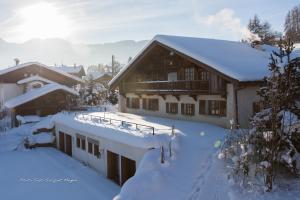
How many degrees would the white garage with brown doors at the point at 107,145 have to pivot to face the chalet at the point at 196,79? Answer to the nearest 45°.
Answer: approximately 135° to its left

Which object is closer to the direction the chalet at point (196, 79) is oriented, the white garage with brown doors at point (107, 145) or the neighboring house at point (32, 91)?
the white garage with brown doors

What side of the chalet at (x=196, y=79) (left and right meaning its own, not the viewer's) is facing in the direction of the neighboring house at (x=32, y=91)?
right

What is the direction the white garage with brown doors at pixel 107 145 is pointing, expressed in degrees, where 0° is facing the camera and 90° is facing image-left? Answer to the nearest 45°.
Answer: approximately 45°

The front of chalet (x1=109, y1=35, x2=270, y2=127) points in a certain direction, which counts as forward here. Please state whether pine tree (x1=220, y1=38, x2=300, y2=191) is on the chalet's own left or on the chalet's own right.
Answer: on the chalet's own left

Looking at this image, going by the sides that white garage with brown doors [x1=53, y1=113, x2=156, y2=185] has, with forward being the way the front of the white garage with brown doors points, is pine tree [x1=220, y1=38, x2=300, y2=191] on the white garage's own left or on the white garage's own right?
on the white garage's own left

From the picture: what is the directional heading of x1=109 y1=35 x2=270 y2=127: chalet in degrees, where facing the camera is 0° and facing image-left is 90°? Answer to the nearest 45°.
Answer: approximately 45°

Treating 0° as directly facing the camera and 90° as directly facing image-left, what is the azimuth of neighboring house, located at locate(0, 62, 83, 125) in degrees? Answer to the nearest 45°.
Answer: approximately 0°

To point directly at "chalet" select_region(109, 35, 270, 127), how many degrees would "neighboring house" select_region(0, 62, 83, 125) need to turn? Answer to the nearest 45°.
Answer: approximately 45° to its left
